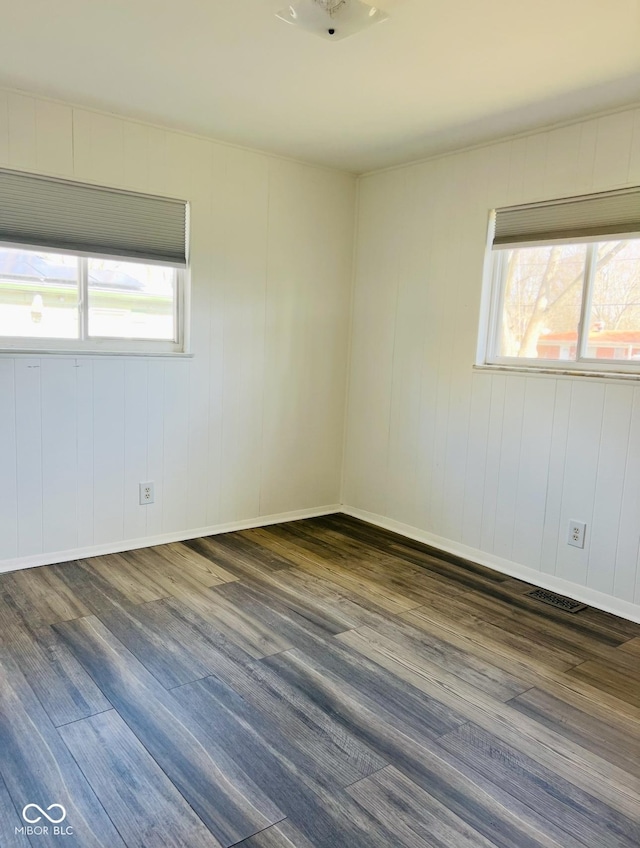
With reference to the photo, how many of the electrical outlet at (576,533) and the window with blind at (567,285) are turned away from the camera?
0

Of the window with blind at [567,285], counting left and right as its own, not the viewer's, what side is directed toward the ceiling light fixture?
front

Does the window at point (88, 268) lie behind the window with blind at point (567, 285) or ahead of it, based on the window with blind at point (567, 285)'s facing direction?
ahead

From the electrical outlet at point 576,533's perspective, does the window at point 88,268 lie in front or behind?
in front

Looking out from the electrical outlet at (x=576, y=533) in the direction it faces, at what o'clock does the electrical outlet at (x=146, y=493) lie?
the electrical outlet at (x=146, y=493) is roughly at 1 o'clock from the electrical outlet at (x=576, y=533).

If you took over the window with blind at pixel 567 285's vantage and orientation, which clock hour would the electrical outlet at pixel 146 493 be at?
The electrical outlet is roughly at 1 o'clock from the window with blind.

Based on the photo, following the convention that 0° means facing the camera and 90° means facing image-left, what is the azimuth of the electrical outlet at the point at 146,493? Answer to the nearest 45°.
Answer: approximately 315°

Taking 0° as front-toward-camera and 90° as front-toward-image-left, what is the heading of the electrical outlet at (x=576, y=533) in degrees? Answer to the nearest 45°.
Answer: approximately 45°

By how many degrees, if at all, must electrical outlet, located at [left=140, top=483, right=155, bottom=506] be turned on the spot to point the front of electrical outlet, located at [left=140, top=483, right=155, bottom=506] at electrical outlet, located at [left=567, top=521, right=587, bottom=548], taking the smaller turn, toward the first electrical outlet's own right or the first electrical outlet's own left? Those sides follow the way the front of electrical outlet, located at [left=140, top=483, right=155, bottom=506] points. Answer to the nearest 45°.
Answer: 0° — it already faces it
